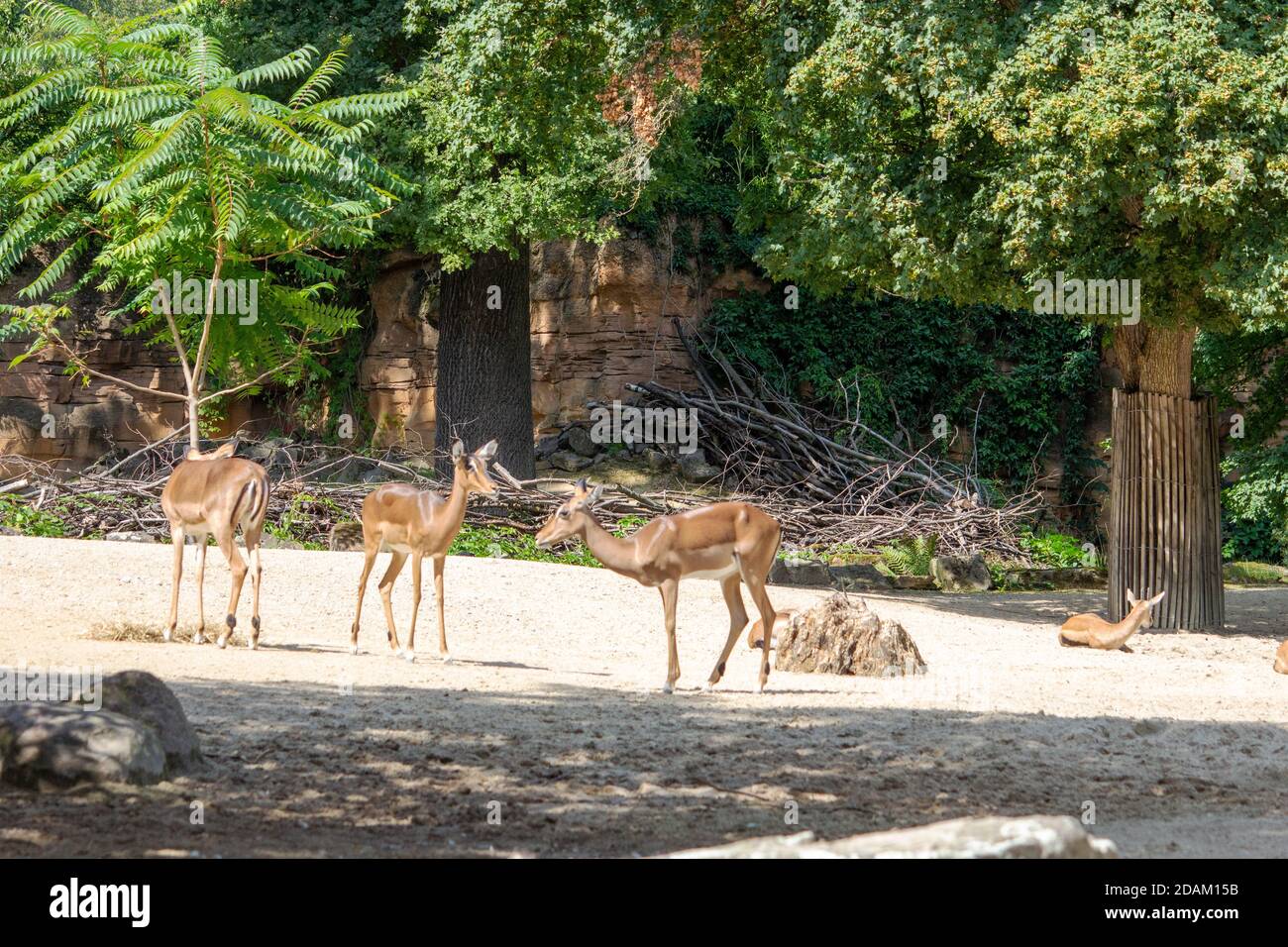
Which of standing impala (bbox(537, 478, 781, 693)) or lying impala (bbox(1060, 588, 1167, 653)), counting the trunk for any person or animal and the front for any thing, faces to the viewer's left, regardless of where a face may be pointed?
the standing impala

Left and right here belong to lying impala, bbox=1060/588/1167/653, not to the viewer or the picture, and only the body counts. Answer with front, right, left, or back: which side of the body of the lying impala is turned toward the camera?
right

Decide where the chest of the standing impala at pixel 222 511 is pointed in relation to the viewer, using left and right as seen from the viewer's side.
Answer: facing away from the viewer and to the left of the viewer

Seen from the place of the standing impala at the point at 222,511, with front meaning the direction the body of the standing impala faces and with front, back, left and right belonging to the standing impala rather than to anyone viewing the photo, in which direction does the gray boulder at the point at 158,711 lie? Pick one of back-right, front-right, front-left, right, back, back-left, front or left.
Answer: back-left

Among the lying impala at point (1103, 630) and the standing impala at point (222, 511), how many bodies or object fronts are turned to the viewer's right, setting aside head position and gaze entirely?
1

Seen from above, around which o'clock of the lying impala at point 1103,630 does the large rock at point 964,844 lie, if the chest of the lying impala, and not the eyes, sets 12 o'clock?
The large rock is roughly at 3 o'clock from the lying impala.

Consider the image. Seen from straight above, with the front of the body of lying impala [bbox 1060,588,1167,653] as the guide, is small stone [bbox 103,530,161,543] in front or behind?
behind

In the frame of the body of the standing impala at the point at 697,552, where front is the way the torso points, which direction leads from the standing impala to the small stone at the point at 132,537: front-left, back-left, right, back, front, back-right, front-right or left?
front-right

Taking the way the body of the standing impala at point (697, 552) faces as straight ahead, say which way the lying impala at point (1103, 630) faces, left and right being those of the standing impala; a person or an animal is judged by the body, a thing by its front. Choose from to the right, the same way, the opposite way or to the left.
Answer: the opposite way

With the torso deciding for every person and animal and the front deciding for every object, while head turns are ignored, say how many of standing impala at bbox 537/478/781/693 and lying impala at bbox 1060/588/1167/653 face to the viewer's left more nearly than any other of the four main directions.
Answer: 1

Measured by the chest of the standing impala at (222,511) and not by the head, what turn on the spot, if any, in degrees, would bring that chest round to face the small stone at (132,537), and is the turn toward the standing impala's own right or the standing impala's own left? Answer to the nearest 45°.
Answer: approximately 45° to the standing impala's own right

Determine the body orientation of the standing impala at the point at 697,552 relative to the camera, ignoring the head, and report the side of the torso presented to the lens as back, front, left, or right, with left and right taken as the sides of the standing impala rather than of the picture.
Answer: left

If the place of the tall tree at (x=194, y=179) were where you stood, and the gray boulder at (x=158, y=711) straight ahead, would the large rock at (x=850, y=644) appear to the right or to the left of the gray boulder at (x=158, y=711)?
left
